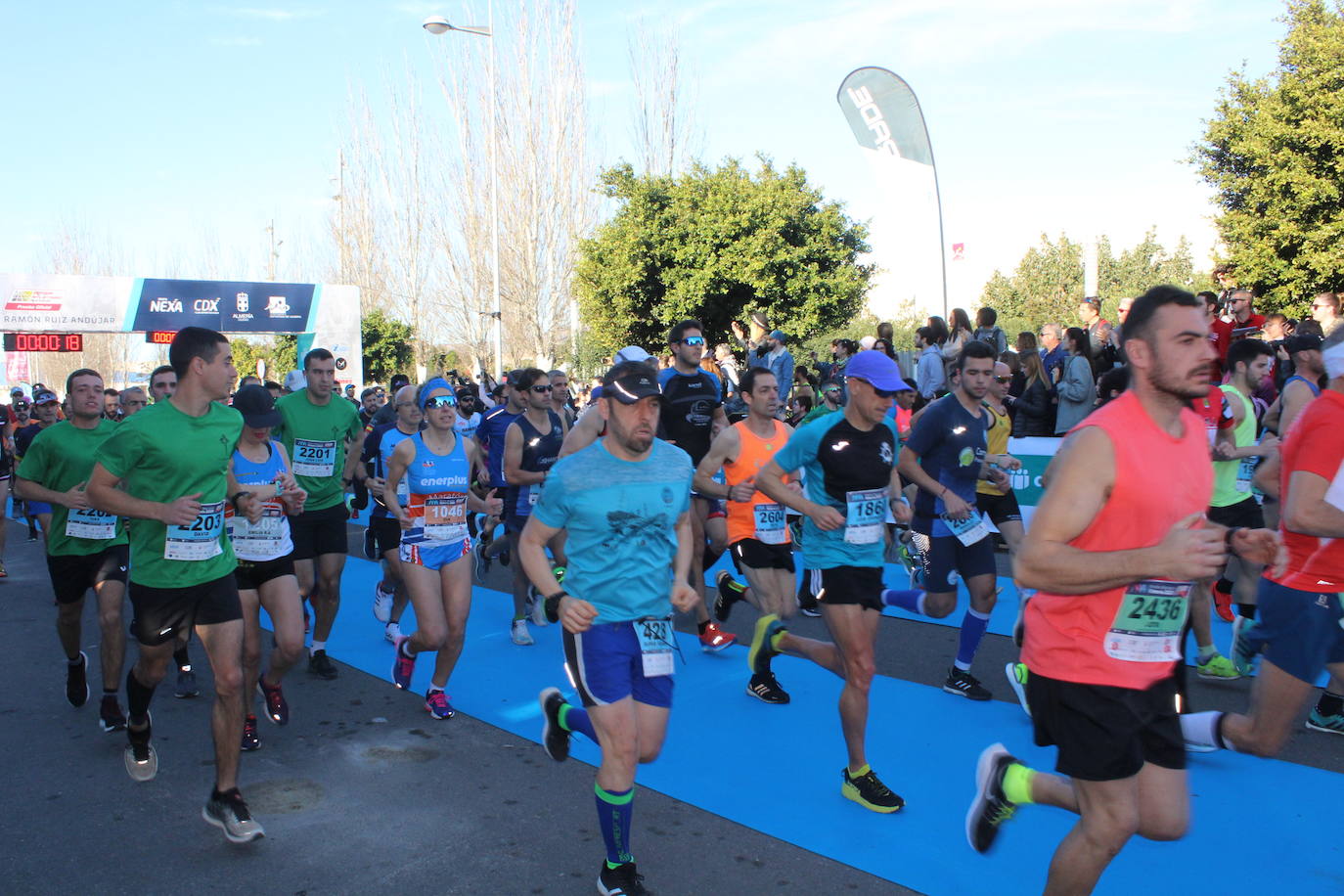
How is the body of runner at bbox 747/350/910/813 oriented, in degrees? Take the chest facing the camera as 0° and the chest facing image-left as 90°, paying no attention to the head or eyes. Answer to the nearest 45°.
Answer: approximately 315°

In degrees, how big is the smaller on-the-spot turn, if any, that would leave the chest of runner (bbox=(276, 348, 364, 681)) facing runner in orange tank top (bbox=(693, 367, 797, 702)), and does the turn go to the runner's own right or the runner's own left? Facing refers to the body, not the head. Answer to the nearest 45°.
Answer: approximately 45° to the runner's own left

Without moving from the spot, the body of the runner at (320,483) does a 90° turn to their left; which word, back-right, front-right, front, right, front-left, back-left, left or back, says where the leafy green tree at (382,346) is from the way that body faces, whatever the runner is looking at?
left

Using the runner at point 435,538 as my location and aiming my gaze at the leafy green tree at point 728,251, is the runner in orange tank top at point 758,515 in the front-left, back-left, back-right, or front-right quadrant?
front-right

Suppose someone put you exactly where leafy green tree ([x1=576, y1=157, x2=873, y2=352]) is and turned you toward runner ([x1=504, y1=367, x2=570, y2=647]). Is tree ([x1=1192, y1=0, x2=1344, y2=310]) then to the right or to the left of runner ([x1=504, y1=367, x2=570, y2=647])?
left

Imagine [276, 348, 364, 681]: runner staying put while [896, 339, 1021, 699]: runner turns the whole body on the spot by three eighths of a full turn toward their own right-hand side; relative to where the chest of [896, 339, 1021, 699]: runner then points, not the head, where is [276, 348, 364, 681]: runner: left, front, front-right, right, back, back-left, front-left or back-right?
front

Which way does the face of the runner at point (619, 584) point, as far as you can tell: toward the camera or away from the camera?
toward the camera

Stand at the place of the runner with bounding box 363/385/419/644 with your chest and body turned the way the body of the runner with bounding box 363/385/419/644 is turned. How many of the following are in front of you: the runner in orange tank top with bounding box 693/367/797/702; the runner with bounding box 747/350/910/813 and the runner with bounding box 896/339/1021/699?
3

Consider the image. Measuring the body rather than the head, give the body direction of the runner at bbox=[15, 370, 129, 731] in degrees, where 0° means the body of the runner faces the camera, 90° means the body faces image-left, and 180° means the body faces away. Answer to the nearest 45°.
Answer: approximately 315°

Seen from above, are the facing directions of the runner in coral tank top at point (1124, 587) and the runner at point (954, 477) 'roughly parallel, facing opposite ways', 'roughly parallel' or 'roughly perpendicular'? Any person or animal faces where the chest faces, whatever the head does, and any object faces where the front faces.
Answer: roughly parallel

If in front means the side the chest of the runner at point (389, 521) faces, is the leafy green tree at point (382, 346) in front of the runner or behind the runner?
behind

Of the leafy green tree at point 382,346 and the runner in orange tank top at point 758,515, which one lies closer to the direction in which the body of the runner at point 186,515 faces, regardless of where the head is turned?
the runner in orange tank top

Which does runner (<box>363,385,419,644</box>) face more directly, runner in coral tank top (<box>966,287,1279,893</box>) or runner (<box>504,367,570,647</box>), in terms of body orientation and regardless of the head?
the runner in coral tank top

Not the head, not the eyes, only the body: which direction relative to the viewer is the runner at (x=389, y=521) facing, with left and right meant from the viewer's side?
facing the viewer and to the right of the viewer

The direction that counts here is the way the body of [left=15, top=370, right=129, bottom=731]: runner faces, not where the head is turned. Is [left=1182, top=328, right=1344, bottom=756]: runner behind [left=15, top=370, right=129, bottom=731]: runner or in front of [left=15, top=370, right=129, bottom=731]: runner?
in front

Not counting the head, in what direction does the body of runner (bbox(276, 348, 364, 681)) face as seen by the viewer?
toward the camera
